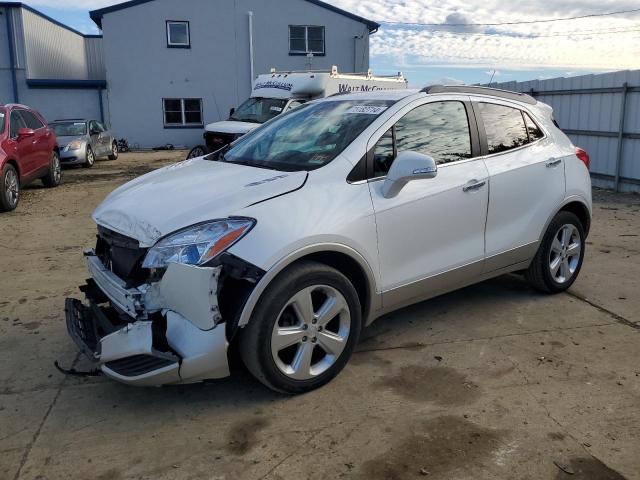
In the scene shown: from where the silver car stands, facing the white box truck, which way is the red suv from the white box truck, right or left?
right

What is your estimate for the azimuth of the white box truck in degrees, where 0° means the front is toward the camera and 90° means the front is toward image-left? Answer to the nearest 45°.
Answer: approximately 45°

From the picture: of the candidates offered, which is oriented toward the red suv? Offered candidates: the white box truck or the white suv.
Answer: the white box truck

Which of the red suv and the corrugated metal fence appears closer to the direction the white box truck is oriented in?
the red suv

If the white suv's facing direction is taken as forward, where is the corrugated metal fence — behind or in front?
behind

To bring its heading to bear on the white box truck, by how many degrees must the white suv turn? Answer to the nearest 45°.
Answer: approximately 135° to its right

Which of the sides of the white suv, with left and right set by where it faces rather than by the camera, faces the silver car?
right

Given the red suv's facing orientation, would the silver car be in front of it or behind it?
behind

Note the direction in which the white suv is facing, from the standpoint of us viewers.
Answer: facing the viewer and to the left of the viewer

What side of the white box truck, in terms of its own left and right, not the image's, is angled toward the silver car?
front
